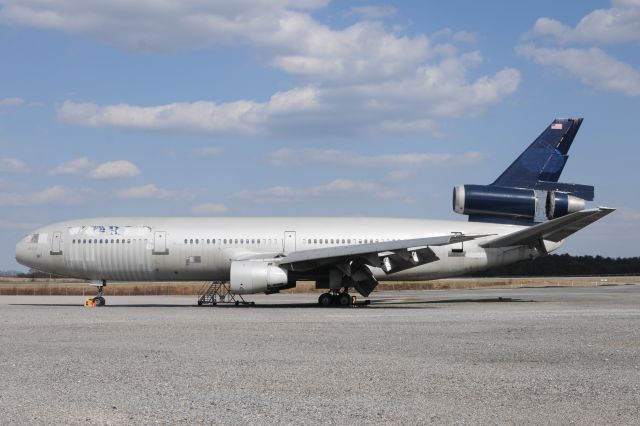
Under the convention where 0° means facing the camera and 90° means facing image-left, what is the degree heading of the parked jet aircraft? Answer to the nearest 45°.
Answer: approximately 90°
